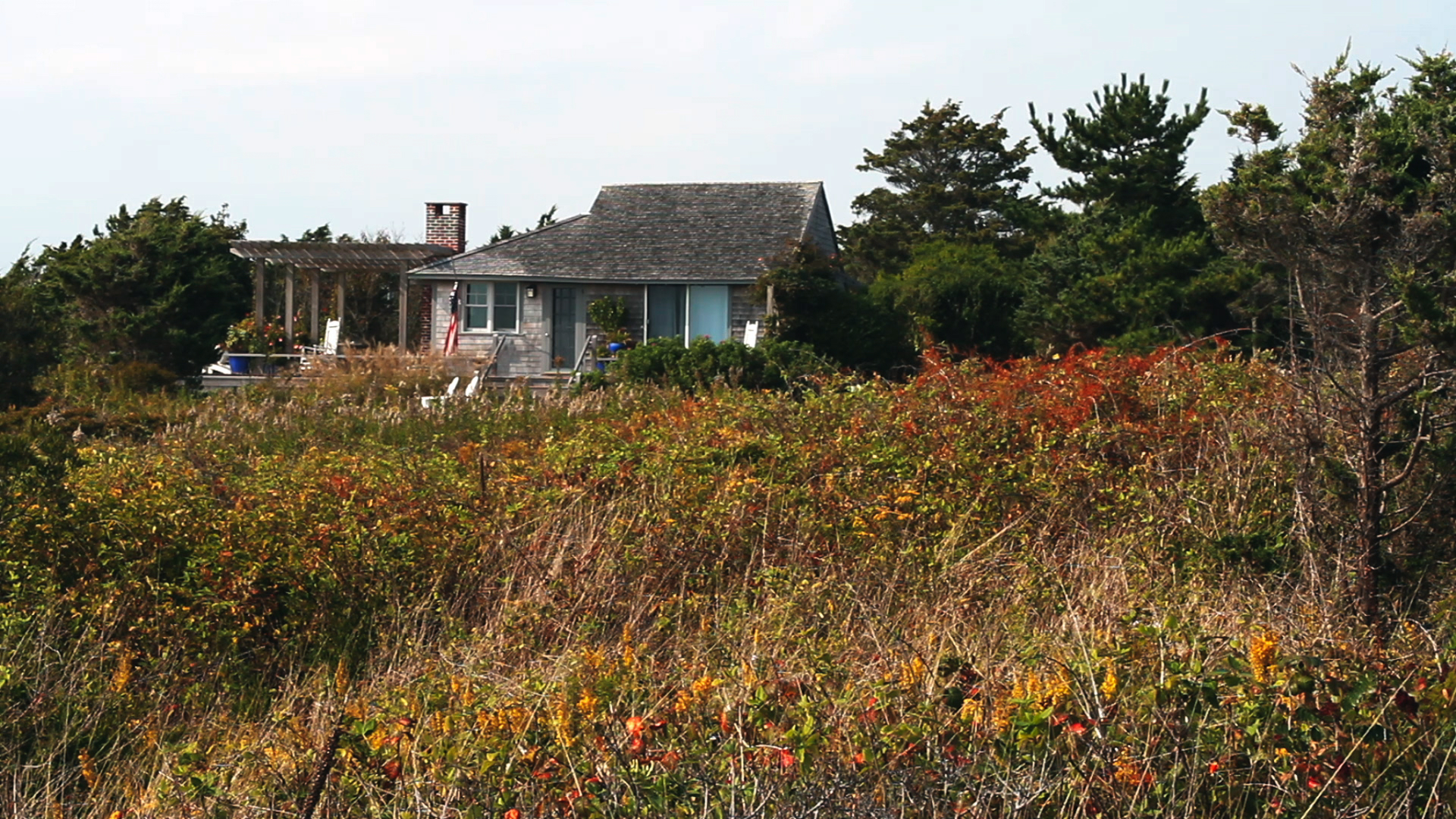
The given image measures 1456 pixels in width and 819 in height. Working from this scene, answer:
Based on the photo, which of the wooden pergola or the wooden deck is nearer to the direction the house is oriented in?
the wooden deck

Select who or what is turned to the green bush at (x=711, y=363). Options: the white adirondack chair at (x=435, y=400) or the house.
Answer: the house

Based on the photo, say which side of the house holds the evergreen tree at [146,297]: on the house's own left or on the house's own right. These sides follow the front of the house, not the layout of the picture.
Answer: on the house's own right

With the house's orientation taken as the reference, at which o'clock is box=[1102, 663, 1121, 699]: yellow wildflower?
The yellow wildflower is roughly at 12 o'clock from the house.

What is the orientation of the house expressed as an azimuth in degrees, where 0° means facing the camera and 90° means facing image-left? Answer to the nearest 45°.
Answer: approximately 0°
